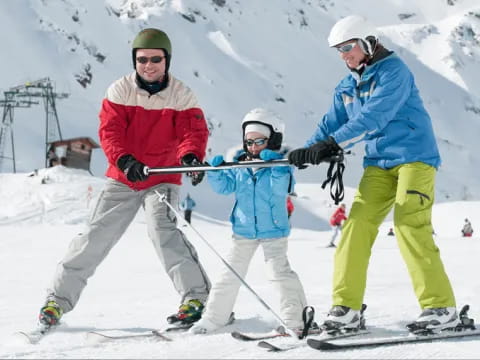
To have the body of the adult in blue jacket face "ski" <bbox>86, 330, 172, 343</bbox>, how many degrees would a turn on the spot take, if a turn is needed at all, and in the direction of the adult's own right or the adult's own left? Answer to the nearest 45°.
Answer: approximately 45° to the adult's own right

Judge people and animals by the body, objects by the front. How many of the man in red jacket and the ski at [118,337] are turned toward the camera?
1

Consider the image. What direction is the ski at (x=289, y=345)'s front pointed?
to the viewer's left

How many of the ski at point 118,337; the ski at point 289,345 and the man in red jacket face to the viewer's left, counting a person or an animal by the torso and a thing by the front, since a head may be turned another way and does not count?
2

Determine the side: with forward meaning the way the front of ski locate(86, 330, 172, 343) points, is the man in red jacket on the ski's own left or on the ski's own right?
on the ski's own right

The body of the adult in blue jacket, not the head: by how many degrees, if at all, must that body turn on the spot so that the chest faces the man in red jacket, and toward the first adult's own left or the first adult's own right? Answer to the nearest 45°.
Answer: approximately 45° to the first adult's own right

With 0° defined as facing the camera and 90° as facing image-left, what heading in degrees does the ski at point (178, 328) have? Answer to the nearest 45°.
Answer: approximately 45°

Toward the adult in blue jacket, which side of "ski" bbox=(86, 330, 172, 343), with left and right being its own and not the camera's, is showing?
back

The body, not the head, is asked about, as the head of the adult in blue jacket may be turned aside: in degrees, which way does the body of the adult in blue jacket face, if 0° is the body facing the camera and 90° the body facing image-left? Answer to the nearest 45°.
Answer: approximately 45°

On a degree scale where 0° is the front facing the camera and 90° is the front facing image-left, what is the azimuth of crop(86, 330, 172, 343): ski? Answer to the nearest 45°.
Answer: approximately 90°

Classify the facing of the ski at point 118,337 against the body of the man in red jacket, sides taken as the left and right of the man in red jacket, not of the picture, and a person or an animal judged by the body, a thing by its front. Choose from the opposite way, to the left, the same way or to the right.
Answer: to the right
